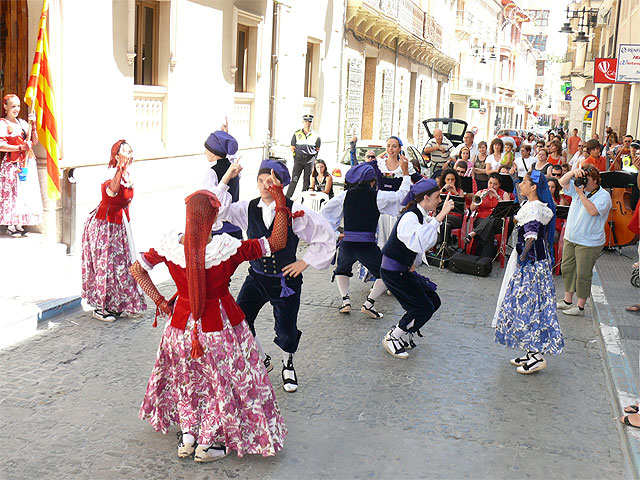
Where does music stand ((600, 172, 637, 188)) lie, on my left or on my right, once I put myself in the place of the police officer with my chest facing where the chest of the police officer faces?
on my left

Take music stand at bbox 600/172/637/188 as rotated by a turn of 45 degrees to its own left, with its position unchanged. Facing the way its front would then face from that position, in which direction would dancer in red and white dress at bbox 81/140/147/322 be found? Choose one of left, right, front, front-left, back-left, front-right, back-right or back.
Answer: left

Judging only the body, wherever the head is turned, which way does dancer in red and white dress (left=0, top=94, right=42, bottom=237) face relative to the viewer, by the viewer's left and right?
facing the viewer and to the right of the viewer

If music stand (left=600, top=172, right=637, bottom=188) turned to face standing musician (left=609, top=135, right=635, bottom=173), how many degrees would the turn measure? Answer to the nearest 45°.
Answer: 0° — it already faces them

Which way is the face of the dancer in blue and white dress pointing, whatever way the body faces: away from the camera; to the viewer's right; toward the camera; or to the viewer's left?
to the viewer's left

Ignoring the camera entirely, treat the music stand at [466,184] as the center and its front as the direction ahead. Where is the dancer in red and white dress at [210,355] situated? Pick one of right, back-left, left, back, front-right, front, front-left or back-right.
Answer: back

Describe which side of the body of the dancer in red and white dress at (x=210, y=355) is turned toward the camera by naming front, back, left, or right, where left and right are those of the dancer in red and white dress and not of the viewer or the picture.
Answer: back

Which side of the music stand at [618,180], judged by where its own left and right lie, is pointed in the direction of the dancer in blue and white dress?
back

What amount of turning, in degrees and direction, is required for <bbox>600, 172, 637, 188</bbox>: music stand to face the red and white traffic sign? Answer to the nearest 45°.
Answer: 0° — it already faces it

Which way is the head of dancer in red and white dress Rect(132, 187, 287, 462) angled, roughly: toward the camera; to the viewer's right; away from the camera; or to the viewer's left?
away from the camera

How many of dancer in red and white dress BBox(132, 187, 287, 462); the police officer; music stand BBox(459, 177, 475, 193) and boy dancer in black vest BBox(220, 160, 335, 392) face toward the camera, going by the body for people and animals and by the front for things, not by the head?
2

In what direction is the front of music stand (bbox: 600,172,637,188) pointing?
away from the camera

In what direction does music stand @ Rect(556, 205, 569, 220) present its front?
away from the camera

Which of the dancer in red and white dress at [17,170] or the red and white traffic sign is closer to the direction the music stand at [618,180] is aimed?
the red and white traffic sign

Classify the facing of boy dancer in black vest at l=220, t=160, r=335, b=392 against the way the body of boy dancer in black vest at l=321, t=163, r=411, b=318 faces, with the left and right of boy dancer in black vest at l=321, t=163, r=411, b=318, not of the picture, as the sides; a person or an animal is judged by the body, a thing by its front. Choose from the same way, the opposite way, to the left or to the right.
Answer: the opposite way

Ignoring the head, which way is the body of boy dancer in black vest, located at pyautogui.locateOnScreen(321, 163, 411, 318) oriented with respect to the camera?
away from the camera

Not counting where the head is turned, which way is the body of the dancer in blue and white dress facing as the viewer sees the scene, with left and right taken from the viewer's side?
facing to the left of the viewer

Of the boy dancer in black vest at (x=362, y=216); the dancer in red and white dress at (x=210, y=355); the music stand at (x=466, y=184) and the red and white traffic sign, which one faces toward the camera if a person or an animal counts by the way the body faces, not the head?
the red and white traffic sign

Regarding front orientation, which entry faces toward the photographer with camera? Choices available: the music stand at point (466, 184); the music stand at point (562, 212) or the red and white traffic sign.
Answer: the red and white traffic sign
